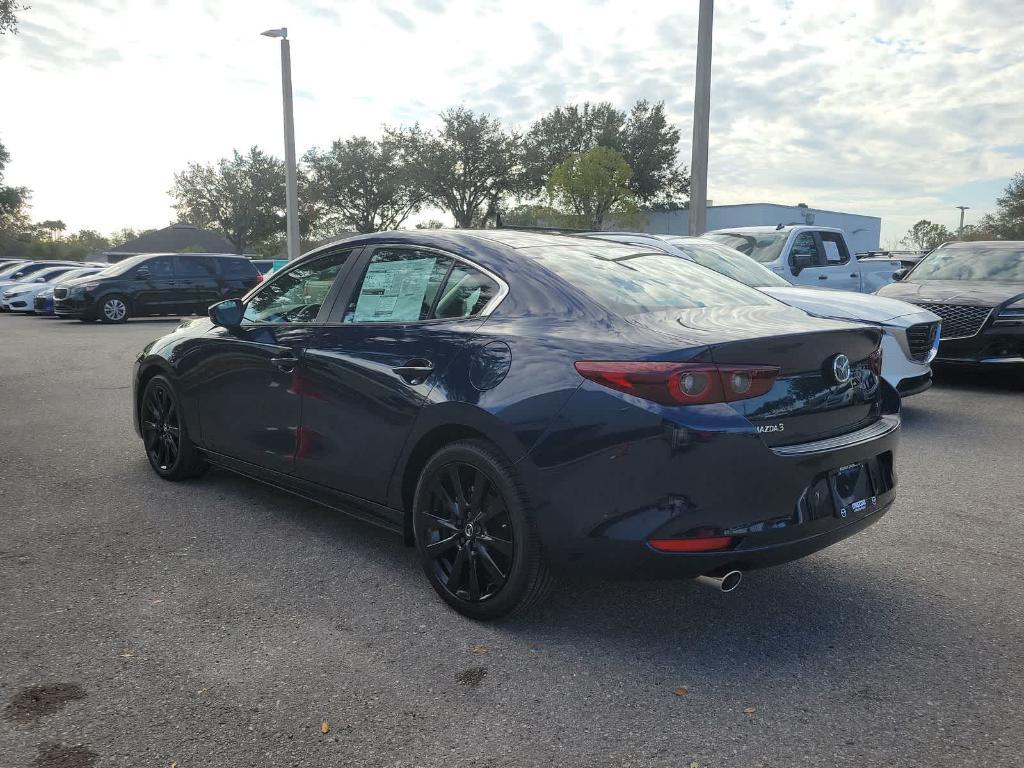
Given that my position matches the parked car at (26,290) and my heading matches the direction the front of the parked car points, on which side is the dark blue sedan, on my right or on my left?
on my left

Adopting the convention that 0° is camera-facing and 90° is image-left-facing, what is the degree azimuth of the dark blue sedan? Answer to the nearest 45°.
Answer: approximately 135°

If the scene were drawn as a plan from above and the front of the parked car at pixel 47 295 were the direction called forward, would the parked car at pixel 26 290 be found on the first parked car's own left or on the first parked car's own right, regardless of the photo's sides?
on the first parked car's own right

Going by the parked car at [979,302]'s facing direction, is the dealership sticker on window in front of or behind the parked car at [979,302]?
in front

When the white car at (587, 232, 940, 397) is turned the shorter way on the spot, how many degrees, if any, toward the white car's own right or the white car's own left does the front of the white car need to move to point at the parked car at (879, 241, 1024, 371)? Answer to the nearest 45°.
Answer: approximately 90° to the white car's own left

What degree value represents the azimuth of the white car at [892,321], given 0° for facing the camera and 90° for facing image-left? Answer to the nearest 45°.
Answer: approximately 315°

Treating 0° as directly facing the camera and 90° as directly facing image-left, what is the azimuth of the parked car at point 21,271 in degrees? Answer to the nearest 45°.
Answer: approximately 45°

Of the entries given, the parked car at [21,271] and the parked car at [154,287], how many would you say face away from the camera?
0

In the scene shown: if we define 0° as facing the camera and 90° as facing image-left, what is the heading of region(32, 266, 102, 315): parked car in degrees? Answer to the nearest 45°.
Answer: approximately 45°

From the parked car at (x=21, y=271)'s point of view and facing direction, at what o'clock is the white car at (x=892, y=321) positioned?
The white car is roughly at 10 o'clock from the parked car.

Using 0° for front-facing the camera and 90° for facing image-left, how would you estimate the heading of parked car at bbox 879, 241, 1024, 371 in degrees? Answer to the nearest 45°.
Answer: approximately 45°

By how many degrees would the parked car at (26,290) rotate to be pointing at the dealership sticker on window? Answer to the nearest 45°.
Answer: approximately 45° to its left
